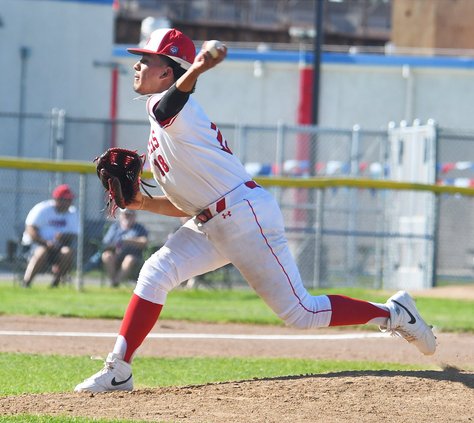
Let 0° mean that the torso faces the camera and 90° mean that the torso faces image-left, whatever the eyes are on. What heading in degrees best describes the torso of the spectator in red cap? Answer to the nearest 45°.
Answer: approximately 0°

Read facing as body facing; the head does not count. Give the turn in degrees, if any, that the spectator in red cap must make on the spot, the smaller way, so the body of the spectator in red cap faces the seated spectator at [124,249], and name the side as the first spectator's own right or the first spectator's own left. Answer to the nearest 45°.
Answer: approximately 90° to the first spectator's own left
